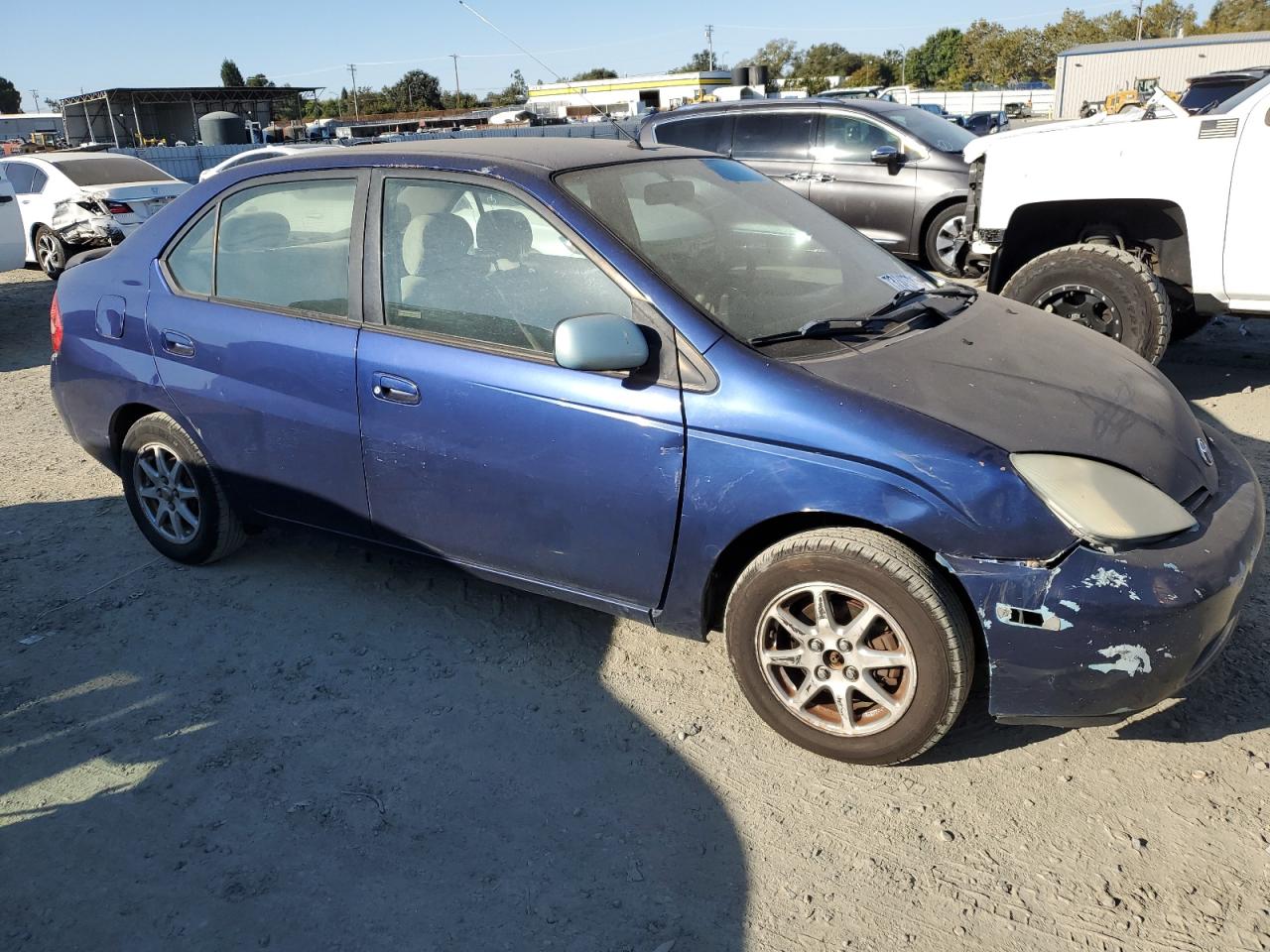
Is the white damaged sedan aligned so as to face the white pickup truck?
no

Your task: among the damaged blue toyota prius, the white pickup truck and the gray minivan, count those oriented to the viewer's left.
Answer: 1

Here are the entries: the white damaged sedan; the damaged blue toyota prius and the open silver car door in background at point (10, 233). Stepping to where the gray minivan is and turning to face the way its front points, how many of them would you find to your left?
0

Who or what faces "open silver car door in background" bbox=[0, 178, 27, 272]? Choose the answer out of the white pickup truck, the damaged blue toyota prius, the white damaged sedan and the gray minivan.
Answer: the white pickup truck

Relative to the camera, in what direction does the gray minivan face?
facing the viewer and to the right of the viewer

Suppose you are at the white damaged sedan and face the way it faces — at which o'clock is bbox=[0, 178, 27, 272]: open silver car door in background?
The open silver car door in background is roughly at 8 o'clock from the white damaged sedan.

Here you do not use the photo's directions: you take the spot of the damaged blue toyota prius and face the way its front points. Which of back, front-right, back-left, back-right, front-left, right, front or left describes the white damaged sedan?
back

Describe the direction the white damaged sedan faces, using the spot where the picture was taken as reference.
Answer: facing away from the viewer and to the left of the viewer

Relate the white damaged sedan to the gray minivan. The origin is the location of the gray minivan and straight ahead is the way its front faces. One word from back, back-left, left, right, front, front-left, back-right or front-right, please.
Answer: back-right

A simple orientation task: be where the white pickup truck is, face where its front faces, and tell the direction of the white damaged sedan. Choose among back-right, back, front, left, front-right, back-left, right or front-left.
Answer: front

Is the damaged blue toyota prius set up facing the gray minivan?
no

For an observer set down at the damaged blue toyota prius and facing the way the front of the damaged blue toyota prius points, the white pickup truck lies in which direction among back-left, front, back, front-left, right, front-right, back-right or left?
left

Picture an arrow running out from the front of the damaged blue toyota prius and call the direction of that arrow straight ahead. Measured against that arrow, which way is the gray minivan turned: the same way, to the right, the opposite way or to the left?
the same way

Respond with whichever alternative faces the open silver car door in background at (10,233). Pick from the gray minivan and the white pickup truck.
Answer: the white pickup truck

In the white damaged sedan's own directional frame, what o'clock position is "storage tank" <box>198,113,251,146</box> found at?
The storage tank is roughly at 2 o'clock from the white damaged sedan.

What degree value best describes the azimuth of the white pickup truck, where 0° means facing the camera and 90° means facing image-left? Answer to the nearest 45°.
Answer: approximately 90°
